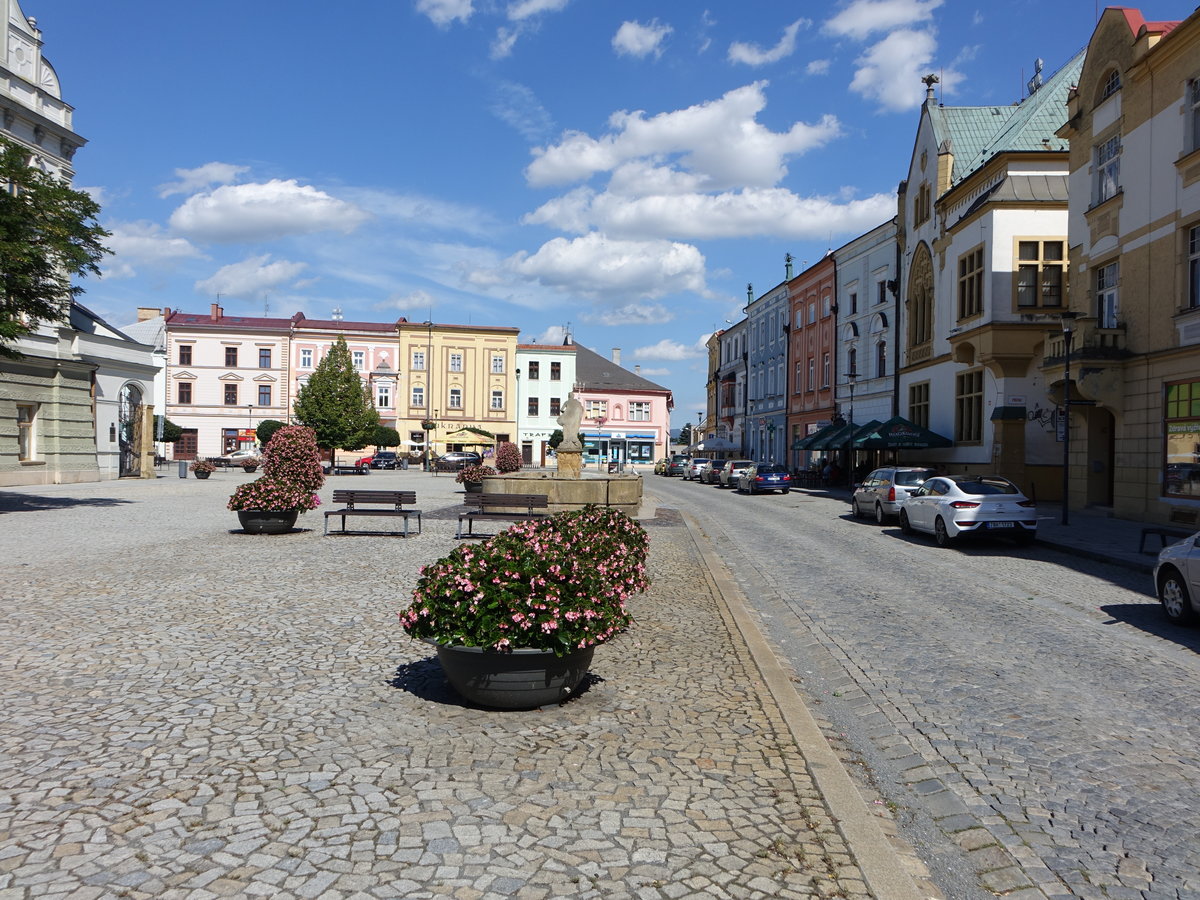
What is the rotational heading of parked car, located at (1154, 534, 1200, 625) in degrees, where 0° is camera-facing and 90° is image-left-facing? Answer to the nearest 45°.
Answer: approximately 135°

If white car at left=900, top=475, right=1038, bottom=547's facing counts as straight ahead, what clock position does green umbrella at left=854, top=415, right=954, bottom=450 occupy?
The green umbrella is roughly at 1 o'clock from the white car.

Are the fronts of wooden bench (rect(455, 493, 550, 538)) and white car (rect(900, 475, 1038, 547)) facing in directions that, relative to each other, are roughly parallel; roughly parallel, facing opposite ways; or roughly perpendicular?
roughly parallel, facing opposite ways

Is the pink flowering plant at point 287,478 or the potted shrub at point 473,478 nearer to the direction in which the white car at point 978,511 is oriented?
the potted shrub

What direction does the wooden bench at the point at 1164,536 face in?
to the viewer's left

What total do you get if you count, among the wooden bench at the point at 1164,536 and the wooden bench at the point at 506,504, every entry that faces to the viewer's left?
1

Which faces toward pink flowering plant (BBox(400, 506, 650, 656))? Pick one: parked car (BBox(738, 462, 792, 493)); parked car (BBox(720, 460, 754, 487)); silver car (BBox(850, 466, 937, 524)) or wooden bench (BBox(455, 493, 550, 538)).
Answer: the wooden bench

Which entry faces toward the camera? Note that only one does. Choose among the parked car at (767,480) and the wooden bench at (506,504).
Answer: the wooden bench

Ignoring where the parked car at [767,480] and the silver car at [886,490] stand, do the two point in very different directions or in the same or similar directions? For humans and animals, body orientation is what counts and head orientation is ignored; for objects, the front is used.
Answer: same or similar directions

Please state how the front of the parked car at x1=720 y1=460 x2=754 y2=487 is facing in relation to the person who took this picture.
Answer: facing away from the viewer and to the left of the viewer

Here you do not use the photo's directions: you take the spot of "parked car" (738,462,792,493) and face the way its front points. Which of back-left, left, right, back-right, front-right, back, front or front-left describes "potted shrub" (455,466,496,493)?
left

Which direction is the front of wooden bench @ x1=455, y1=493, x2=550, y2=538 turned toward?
toward the camera

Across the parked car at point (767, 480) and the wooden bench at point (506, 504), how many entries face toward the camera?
1

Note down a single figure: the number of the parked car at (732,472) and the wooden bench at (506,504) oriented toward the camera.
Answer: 1

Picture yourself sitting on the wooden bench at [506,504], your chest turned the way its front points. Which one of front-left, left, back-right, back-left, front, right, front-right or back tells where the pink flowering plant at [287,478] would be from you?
right

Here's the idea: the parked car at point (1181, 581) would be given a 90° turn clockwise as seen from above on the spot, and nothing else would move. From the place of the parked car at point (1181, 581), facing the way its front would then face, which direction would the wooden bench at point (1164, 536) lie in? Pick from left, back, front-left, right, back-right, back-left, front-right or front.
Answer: front-left

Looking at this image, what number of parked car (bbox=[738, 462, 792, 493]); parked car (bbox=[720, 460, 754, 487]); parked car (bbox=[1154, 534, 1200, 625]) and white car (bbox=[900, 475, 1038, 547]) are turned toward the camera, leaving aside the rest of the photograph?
0
